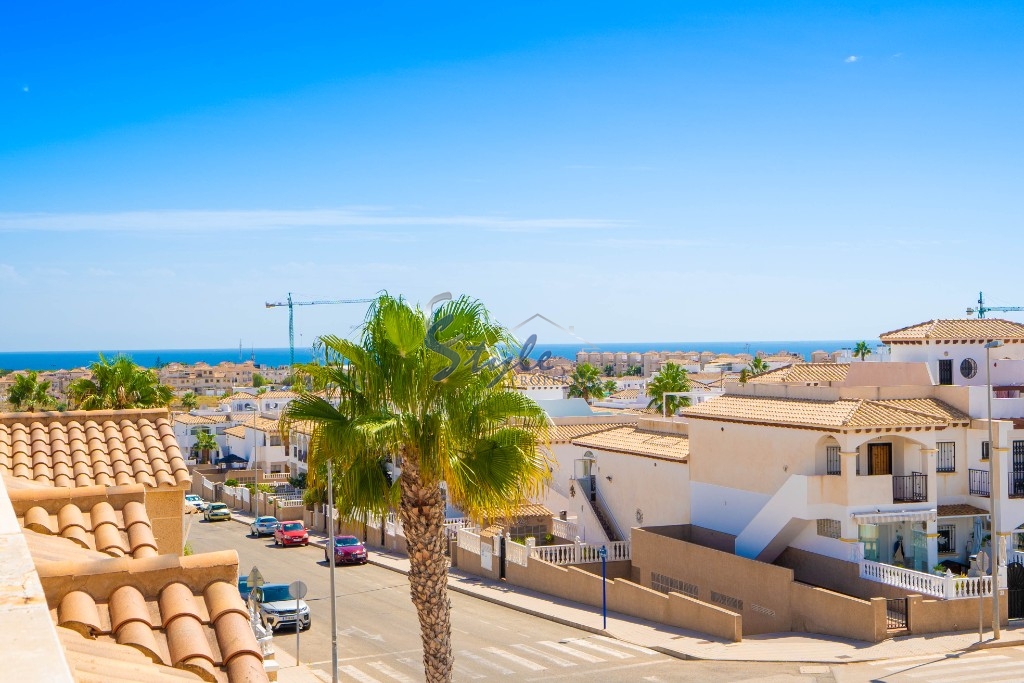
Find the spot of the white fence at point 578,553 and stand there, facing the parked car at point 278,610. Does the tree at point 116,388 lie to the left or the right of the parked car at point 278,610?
right

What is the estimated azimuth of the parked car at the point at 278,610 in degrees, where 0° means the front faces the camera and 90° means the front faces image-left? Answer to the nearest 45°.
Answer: approximately 315°

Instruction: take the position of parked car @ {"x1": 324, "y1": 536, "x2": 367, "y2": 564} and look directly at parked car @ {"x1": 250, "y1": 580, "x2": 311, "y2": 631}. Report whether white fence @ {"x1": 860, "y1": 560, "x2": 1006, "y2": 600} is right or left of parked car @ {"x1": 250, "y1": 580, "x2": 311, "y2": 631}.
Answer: left

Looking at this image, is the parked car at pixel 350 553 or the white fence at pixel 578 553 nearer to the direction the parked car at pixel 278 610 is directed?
the white fence

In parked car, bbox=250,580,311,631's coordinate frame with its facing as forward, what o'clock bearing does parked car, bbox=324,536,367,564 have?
parked car, bbox=324,536,367,564 is roughly at 8 o'clock from parked car, bbox=250,580,311,631.

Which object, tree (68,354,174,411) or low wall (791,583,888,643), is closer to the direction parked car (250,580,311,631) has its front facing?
the low wall
